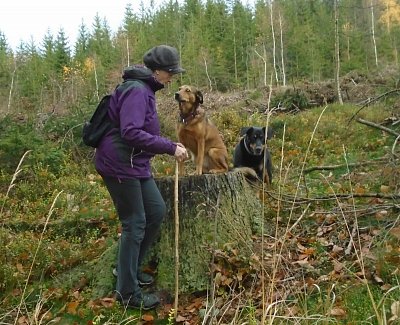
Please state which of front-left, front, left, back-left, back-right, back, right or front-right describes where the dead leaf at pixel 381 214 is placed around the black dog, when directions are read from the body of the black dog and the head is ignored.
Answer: front

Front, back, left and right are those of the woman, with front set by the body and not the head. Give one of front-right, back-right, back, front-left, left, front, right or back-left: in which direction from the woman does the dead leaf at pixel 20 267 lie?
back-left

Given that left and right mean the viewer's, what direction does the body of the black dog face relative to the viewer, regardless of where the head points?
facing the viewer and to the right of the viewer

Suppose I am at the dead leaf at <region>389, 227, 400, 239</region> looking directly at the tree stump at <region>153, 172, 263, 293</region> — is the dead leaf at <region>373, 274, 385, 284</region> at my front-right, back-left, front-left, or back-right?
front-left

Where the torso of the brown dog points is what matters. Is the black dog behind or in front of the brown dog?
behind

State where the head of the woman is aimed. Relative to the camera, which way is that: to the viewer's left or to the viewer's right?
to the viewer's right

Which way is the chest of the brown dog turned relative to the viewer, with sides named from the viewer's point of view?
facing the viewer and to the left of the viewer

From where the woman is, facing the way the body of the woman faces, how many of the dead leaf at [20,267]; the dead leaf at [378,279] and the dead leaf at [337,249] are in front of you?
2

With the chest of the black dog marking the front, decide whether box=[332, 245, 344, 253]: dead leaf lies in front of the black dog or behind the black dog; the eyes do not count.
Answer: in front

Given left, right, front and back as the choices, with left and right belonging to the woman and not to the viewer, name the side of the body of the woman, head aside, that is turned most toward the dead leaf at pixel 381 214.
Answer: front

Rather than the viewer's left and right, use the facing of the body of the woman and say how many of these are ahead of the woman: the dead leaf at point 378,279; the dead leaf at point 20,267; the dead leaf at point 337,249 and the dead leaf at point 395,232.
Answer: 3

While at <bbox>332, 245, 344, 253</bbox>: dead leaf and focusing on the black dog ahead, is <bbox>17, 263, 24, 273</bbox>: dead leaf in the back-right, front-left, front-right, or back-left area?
front-left

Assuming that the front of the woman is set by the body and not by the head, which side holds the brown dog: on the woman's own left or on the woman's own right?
on the woman's own left

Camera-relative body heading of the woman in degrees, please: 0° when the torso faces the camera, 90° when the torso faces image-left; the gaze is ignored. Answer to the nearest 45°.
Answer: approximately 270°

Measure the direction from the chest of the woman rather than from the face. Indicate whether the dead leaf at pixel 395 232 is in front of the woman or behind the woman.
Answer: in front

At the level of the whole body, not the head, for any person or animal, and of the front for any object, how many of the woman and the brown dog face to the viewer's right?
1
